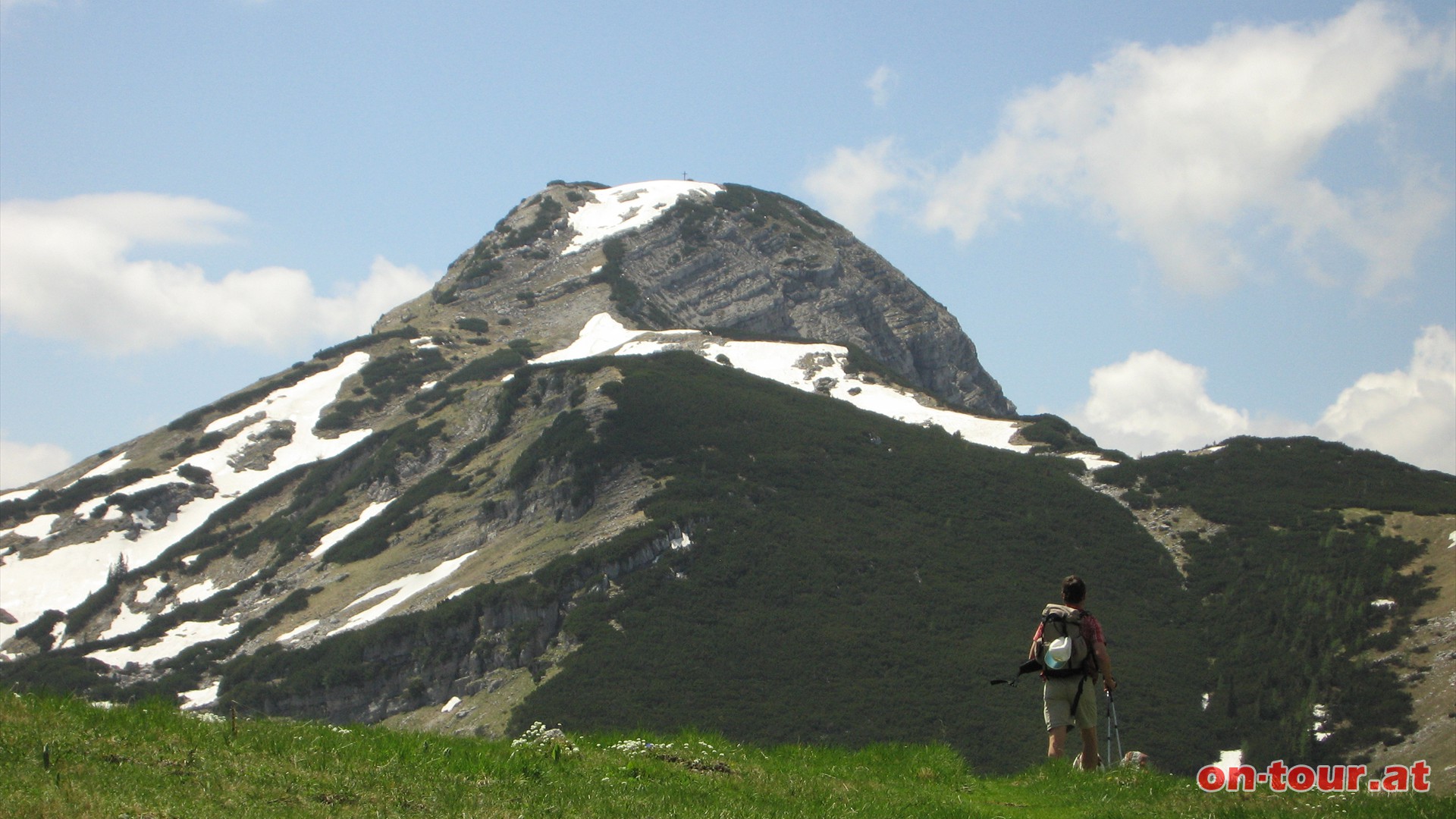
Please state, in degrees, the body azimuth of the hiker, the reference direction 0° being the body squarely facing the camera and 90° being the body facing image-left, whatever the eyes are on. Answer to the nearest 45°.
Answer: approximately 180°
